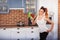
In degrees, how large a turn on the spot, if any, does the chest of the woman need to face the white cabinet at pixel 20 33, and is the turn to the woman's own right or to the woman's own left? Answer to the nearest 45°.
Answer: approximately 45° to the woman's own right

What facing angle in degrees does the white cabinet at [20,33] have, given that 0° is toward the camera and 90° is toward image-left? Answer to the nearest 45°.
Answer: approximately 0°

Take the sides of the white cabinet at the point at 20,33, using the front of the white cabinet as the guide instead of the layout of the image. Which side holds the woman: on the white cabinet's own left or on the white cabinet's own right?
on the white cabinet's own left

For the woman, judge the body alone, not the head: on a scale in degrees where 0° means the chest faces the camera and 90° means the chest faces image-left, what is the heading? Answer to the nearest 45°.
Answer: approximately 45°
